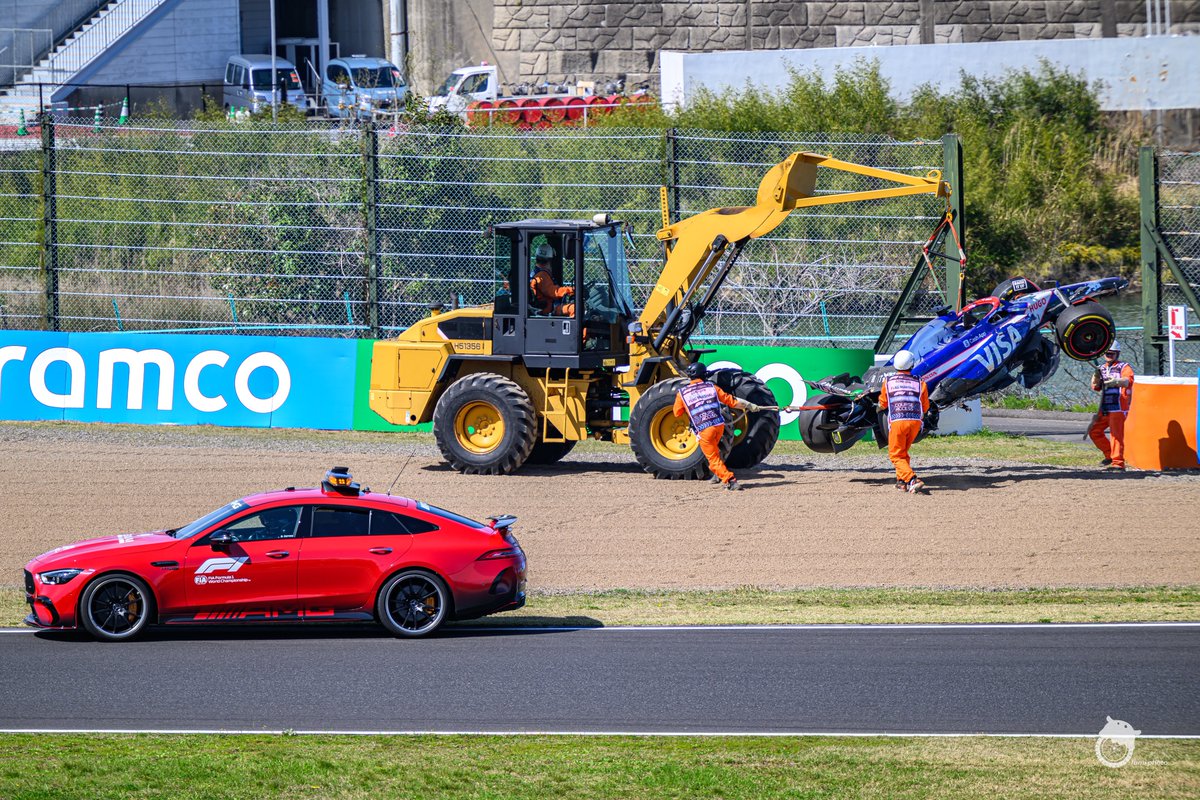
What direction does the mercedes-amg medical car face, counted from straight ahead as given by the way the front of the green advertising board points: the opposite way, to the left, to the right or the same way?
to the right

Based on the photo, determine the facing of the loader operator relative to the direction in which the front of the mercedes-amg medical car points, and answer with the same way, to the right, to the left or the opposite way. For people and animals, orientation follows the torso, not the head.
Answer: the opposite way

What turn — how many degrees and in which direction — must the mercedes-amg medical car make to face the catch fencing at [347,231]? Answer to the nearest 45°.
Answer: approximately 90° to its right

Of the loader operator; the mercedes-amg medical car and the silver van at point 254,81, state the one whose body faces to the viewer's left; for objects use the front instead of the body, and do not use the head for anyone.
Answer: the mercedes-amg medical car

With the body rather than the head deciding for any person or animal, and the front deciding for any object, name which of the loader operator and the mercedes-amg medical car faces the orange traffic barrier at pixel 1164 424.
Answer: the loader operator

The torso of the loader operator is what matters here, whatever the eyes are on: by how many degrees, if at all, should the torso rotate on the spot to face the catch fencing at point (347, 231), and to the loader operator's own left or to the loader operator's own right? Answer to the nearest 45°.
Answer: approximately 135° to the loader operator's own left

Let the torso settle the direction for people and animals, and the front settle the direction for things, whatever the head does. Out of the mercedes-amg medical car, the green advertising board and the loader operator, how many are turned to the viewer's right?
1

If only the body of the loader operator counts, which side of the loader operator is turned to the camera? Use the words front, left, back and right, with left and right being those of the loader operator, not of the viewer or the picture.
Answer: right

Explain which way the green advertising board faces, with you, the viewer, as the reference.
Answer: facing the viewer

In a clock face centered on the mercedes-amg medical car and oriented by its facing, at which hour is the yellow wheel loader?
The yellow wheel loader is roughly at 4 o'clock from the mercedes-amg medical car.

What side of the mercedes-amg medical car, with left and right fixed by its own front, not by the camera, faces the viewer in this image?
left

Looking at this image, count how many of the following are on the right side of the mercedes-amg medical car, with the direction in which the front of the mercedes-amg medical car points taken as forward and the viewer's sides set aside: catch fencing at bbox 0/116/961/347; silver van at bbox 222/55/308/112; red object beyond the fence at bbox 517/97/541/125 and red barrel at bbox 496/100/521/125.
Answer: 4

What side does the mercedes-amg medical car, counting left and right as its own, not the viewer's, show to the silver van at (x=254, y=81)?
right
